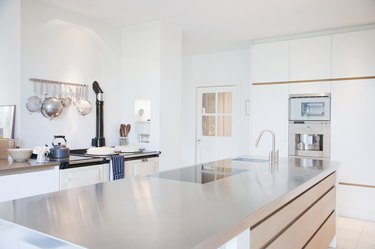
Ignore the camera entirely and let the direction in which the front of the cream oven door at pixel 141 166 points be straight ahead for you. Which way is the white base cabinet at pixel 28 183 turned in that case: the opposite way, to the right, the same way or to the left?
the same way

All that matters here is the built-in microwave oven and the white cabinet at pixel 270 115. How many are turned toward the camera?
2

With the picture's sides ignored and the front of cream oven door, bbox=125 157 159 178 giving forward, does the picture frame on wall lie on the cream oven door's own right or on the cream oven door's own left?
on the cream oven door's own right

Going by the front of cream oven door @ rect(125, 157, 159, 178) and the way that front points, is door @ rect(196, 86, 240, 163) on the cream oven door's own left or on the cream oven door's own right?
on the cream oven door's own left

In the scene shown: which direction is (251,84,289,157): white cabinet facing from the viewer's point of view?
toward the camera

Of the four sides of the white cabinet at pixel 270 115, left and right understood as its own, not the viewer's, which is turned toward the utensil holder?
right

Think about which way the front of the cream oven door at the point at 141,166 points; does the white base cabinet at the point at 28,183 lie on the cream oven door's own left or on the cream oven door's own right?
on the cream oven door's own right

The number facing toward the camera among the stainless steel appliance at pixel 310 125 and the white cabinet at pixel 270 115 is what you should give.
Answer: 2

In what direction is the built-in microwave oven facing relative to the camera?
toward the camera

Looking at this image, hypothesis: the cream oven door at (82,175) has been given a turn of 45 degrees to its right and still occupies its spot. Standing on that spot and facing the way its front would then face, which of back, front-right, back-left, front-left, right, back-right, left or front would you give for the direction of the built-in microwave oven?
left

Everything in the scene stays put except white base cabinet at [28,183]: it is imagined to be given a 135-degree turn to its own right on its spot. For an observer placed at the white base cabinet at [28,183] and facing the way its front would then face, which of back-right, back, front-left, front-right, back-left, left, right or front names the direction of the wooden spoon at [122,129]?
back-right

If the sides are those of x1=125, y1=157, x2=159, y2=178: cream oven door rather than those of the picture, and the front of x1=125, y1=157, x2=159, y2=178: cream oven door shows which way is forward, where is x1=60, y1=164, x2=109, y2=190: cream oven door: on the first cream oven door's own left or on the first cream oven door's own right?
on the first cream oven door's own right

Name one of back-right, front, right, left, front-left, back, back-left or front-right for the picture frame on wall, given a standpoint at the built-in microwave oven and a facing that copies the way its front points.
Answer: front-right

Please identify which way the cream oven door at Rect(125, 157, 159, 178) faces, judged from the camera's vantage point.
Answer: facing the viewer and to the right of the viewer

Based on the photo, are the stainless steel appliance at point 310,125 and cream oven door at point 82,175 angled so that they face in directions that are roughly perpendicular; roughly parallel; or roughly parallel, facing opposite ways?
roughly perpendicular

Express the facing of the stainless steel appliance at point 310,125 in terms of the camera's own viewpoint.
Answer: facing the viewer

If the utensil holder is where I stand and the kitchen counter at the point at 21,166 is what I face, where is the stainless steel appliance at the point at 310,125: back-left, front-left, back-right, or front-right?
back-left
